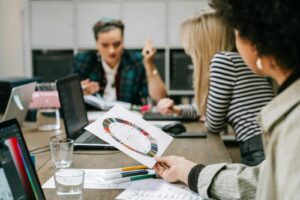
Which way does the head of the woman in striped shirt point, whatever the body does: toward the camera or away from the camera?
away from the camera

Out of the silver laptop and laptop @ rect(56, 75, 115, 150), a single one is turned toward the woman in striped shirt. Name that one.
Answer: the laptop

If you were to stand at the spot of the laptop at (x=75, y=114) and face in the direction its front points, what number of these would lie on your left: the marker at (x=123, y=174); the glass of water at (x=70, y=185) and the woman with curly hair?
0

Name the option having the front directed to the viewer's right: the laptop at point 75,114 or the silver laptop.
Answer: the laptop

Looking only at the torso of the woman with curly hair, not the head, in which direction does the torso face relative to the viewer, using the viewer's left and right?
facing away from the viewer and to the left of the viewer

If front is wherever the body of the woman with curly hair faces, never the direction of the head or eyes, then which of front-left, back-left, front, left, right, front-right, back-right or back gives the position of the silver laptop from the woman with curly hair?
front

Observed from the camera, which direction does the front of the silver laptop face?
facing away from the viewer and to the left of the viewer

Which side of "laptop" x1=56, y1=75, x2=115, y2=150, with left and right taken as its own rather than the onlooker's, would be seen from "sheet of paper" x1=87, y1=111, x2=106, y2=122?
left

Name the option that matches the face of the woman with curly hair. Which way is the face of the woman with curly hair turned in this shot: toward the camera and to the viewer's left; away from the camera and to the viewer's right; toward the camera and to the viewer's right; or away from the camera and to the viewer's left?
away from the camera and to the viewer's left

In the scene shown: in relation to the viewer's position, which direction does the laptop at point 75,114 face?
facing to the right of the viewer

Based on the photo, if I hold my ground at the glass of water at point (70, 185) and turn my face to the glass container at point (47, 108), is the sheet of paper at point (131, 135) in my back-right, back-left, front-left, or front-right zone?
front-right

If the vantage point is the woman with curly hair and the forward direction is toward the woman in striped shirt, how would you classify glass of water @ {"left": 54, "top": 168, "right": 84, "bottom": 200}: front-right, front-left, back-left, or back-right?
front-left

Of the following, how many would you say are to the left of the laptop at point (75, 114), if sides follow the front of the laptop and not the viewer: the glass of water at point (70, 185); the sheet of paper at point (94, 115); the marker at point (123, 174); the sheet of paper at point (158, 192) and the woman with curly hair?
1

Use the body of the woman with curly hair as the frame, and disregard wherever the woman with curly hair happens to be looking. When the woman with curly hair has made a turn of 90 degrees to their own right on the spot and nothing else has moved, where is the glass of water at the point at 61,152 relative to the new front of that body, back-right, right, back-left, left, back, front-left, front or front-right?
left
